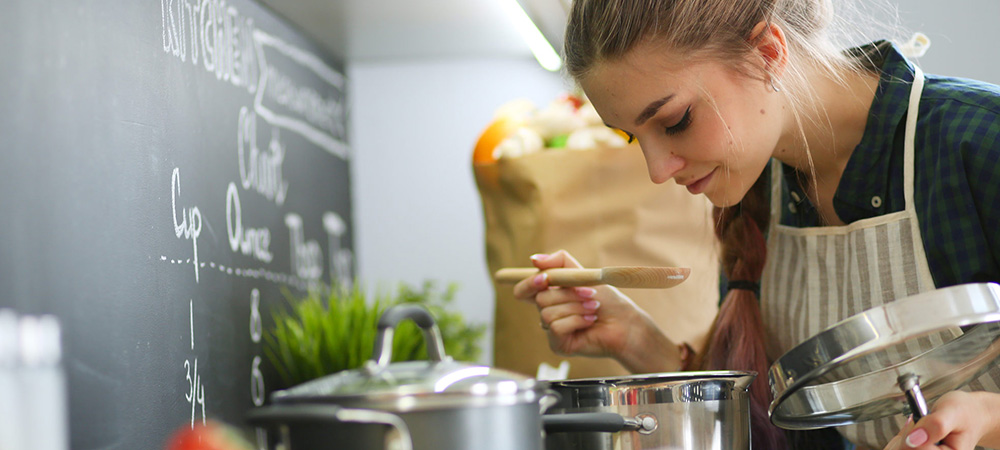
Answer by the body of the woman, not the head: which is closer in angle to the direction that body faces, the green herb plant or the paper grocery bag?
the green herb plant

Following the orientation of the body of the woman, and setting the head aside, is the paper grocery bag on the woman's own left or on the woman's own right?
on the woman's own right

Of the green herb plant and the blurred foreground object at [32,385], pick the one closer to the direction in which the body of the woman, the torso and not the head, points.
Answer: the blurred foreground object

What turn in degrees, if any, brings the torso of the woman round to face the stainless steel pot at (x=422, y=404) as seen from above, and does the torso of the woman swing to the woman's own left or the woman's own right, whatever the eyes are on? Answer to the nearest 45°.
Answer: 0° — they already face it

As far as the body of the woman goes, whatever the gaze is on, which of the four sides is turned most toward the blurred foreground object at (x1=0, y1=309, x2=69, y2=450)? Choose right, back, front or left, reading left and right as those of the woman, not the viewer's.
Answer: front

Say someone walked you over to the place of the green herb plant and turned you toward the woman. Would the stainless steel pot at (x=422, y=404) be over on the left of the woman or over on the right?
right

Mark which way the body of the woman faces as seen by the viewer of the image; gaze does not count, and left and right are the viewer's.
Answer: facing the viewer and to the left of the viewer

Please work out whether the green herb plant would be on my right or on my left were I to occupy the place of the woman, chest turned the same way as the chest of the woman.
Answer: on my right

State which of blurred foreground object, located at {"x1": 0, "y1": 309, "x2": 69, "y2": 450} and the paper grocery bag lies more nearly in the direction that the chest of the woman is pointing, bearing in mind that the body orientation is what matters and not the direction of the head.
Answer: the blurred foreground object
